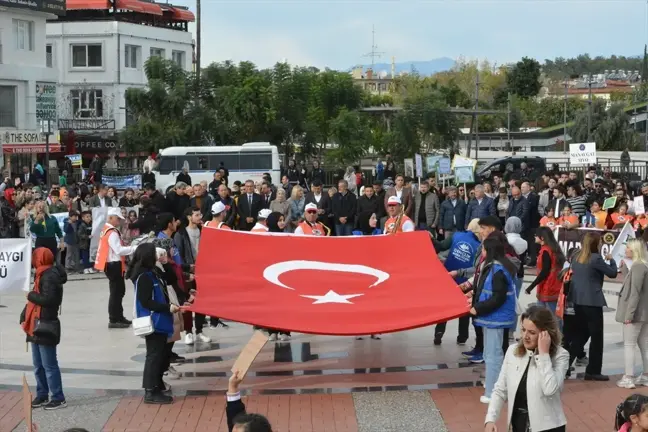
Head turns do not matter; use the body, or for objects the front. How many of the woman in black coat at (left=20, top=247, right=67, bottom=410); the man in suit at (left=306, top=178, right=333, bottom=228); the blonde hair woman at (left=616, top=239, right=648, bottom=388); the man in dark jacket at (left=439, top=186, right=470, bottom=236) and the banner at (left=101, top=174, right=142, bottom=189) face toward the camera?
3

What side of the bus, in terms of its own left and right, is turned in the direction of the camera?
left

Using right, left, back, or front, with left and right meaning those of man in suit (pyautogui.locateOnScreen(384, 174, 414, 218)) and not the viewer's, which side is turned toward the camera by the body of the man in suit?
front

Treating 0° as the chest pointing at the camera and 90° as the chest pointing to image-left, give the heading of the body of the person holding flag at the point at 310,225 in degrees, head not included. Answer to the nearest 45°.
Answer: approximately 0°

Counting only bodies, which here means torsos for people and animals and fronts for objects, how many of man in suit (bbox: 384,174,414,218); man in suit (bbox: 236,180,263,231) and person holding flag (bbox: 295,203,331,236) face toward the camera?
3

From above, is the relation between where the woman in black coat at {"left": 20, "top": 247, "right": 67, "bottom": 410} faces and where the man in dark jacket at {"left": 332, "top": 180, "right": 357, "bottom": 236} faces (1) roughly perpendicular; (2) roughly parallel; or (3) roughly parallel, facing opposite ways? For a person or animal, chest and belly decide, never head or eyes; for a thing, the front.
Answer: roughly perpendicular

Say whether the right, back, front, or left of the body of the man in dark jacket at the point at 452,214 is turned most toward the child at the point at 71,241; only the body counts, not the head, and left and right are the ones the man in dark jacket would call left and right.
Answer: right

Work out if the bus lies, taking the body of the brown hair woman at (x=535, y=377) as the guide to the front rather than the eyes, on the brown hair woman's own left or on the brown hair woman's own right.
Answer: on the brown hair woman's own right

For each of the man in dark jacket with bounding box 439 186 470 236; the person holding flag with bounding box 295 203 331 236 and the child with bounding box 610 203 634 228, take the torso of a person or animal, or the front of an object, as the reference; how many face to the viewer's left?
0

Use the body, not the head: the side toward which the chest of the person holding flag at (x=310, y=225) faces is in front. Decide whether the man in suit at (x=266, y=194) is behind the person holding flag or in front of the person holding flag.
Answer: behind

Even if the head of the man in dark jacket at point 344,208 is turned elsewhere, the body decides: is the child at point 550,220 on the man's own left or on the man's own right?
on the man's own left

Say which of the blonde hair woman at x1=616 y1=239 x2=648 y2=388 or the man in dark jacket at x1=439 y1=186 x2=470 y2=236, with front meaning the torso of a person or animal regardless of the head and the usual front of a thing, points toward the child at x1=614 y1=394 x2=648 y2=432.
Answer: the man in dark jacket

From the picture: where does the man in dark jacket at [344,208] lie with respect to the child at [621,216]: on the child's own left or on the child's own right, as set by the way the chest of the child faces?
on the child's own right

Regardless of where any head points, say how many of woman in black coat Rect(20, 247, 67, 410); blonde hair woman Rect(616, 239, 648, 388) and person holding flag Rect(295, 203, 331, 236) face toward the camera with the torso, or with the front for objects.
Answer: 1

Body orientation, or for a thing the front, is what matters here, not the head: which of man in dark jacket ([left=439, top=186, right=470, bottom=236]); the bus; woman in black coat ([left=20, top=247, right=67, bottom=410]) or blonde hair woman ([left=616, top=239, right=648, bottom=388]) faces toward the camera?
the man in dark jacket

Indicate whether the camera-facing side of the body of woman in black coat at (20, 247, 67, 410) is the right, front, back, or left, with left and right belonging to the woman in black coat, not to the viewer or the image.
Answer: left
